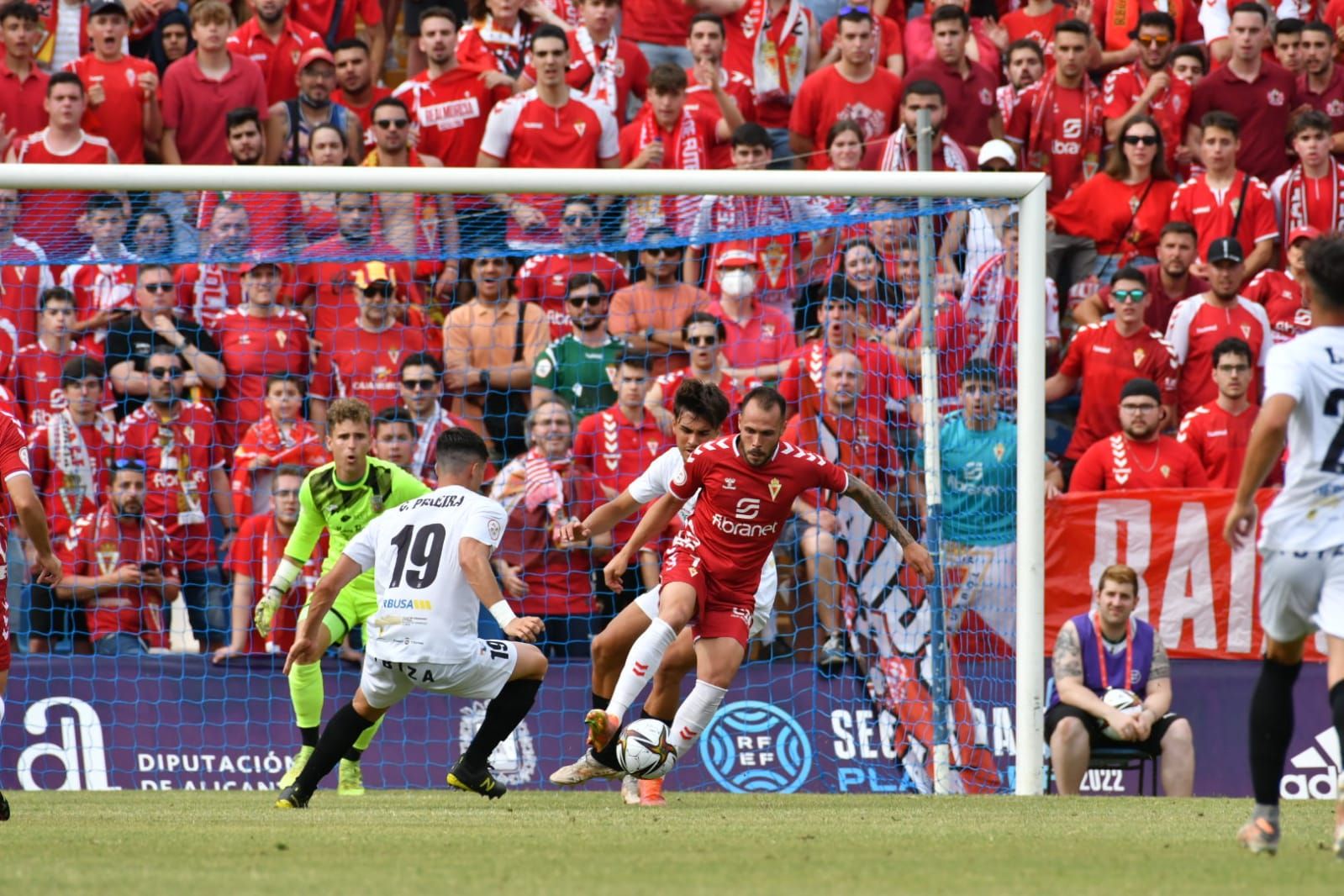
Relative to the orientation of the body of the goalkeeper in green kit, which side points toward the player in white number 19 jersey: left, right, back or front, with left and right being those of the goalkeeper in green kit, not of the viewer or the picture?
front

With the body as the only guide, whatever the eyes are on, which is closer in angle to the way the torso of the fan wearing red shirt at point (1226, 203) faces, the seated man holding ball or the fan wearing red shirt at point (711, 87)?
the seated man holding ball

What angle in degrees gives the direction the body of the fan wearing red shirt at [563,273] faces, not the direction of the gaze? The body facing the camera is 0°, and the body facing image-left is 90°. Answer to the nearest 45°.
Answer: approximately 0°

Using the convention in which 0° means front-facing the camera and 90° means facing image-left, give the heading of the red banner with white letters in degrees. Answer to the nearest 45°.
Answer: approximately 0°

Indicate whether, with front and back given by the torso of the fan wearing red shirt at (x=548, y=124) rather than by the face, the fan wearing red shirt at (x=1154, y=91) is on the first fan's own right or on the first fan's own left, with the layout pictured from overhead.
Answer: on the first fan's own left

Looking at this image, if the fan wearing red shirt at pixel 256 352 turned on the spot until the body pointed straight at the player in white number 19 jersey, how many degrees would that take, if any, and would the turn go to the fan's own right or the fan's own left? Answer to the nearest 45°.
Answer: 0° — they already face them

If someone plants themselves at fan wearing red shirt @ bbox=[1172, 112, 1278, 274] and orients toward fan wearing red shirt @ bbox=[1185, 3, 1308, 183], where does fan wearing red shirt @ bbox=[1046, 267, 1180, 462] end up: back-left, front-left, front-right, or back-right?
back-left
